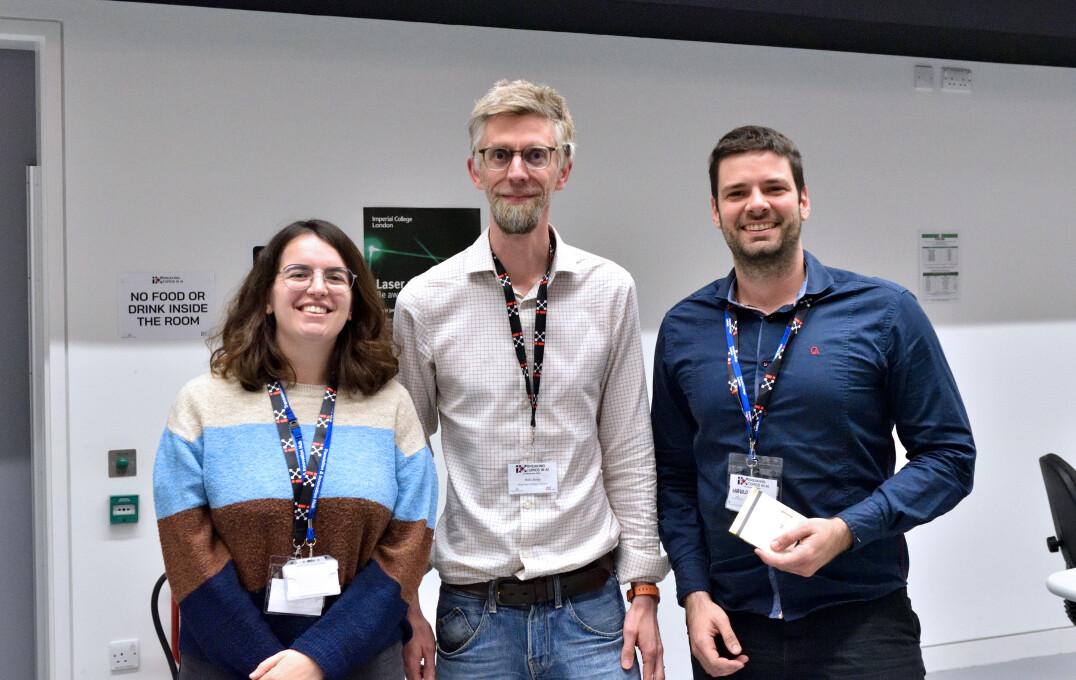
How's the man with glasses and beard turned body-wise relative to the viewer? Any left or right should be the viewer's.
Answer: facing the viewer

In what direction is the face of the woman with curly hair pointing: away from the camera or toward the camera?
toward the camera

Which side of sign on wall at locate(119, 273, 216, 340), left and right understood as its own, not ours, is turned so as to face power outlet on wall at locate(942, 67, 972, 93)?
left

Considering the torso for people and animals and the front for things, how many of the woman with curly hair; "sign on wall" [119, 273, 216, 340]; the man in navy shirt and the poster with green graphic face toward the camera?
4

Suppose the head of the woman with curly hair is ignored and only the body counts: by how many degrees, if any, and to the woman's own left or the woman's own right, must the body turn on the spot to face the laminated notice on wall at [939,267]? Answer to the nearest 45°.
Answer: approximately 135° to the woman's own left

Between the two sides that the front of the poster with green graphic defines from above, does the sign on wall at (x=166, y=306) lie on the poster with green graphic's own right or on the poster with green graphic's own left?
on the poster with green graphic's own right

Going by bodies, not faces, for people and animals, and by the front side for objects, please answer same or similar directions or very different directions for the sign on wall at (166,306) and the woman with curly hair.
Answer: same or similar directions

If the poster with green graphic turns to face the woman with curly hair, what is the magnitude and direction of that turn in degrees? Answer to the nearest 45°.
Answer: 0° — it already faces them

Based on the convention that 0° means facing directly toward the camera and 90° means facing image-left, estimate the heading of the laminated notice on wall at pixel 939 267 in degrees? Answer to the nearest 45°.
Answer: approximately 0°

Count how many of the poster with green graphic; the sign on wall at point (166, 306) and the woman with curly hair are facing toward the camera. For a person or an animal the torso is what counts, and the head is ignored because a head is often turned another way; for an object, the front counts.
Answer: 3

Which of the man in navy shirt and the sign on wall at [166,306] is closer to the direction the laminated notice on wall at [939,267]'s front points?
the man in navy shirt

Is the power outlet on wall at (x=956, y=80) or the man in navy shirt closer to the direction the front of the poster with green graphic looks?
the man in navy shirt

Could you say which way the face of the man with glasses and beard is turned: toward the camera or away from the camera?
toward the camera

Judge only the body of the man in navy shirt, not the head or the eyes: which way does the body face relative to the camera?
toward the camera
